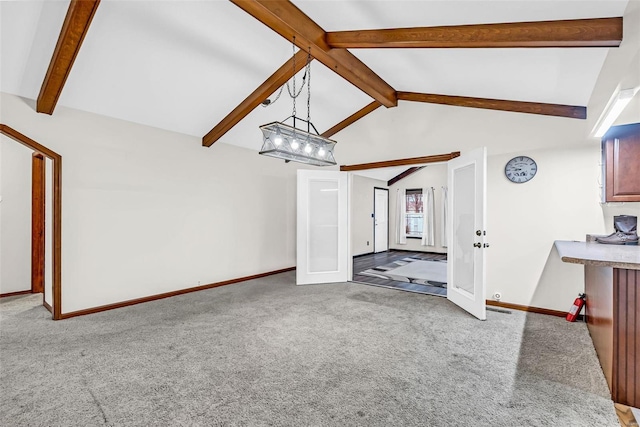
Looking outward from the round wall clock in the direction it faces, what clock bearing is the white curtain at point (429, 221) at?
The white curtain is roughly at 5 o'clock from the round wall clock.

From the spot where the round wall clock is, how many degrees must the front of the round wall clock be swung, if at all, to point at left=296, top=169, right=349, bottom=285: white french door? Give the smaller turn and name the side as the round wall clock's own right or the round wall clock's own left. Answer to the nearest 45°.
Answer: approximately 90° to the round wall clock's own right

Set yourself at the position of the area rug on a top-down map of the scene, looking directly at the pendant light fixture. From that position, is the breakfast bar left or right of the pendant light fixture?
left

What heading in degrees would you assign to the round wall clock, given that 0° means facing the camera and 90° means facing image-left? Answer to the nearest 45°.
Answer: approximately 0°

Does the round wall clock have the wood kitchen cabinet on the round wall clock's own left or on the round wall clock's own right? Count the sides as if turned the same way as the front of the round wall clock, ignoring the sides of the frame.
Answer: on the round wall clock's own left

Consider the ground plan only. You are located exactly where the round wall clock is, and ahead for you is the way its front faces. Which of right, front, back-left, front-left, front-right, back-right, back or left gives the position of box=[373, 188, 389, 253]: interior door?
back-right

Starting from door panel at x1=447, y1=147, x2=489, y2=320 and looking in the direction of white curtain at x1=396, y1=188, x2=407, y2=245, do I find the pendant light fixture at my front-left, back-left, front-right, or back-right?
back-left

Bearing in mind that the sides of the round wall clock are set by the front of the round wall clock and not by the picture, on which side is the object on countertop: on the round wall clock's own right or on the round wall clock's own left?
on the round wall clock's own left

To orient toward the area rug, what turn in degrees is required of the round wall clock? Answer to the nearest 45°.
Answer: approximately 135° to its right

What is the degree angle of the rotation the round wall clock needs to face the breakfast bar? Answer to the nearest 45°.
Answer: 0° — it already faces it
